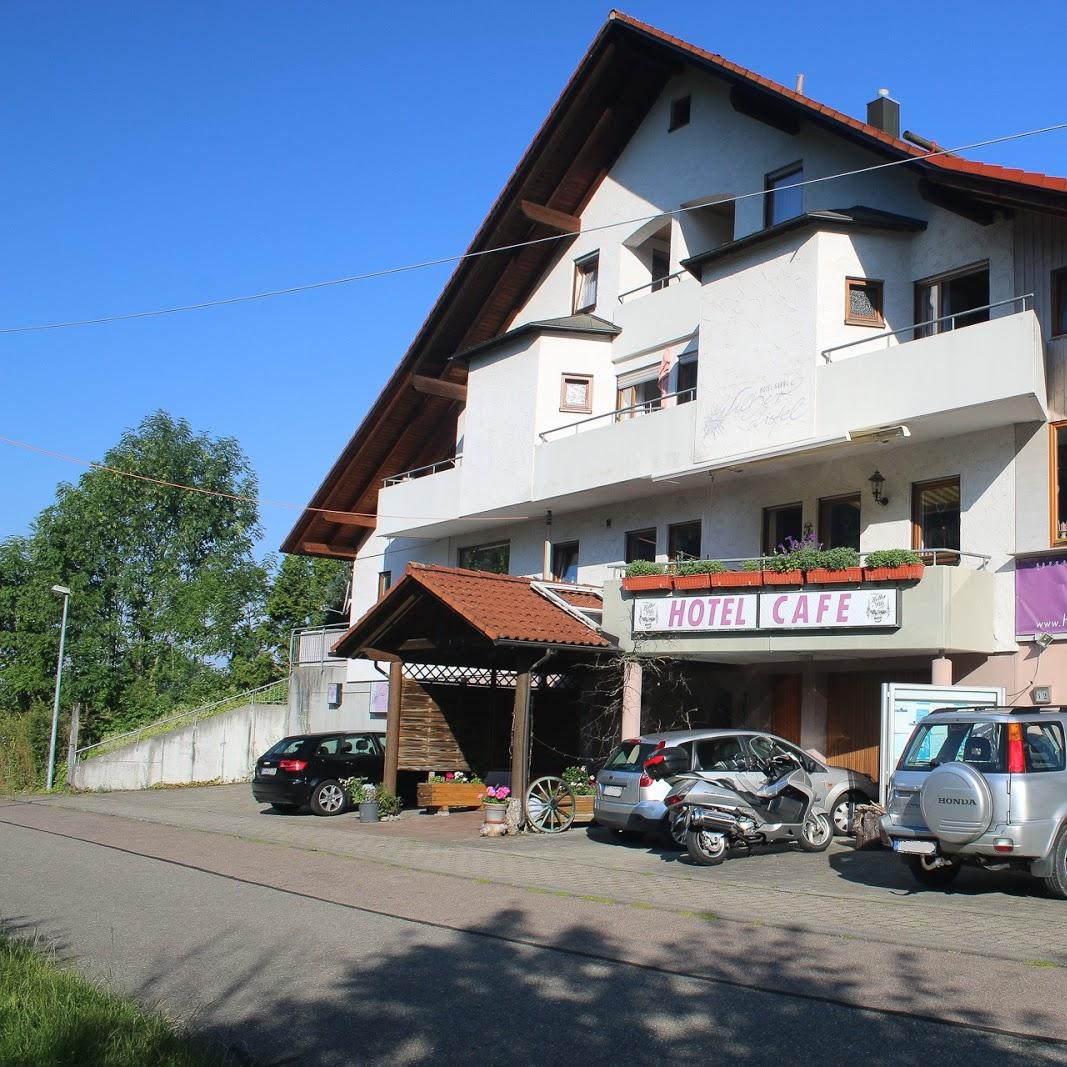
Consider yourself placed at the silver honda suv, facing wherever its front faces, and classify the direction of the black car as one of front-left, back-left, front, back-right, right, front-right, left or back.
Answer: left

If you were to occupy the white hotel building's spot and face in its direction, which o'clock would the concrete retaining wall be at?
The concrete retaining wall is roughly at 3 o'clock from the white hotel building.

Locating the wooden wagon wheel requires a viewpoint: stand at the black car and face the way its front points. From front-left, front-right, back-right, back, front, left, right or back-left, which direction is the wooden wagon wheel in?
right

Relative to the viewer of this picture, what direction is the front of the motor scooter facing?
facing away from the viewer and to the right of the viewer

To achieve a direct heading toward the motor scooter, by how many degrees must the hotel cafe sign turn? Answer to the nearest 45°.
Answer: approximately 45° to its left

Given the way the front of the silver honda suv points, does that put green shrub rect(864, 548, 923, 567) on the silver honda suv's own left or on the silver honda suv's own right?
on the silver honda suv's own left

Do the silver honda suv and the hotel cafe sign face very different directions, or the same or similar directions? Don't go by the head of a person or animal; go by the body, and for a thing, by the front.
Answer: very different directions

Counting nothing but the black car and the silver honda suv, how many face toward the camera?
0

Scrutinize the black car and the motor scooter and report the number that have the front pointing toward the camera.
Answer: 0

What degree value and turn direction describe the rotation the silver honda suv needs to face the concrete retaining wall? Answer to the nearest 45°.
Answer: approximately 90° to its left

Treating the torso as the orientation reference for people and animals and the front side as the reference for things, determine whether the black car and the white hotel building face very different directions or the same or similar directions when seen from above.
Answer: very different directions

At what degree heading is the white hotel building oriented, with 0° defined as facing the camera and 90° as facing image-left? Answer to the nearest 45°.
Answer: approximately 45°
